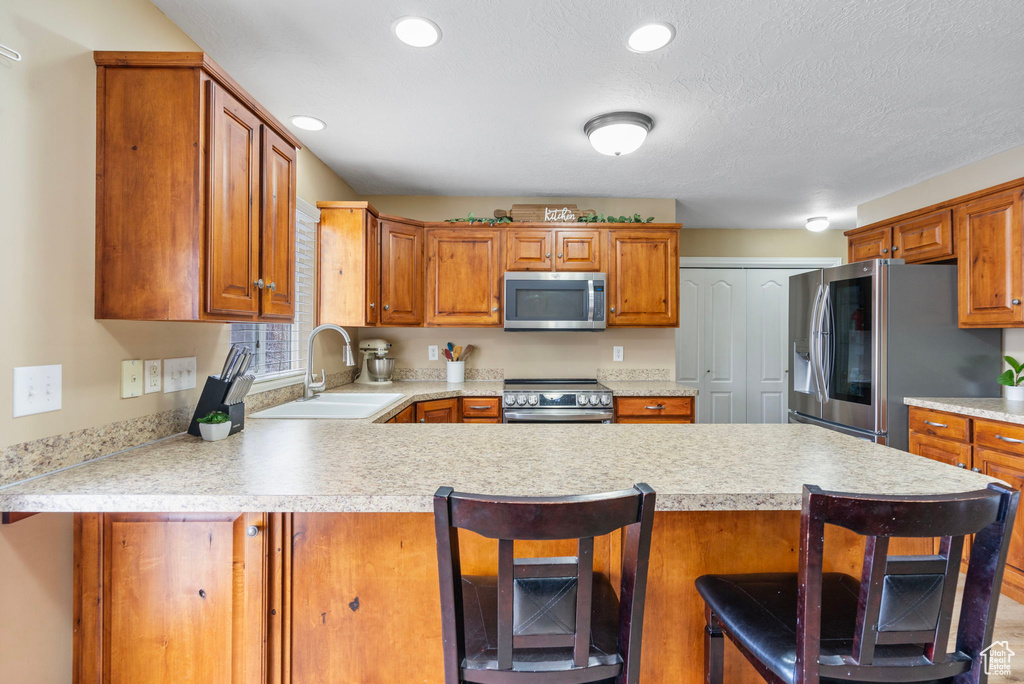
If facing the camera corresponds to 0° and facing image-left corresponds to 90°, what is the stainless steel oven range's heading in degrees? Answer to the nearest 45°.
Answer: approximately 0°

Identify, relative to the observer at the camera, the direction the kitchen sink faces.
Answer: facing to the right of the viewer

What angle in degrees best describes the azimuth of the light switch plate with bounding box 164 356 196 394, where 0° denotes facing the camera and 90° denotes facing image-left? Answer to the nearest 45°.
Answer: approximately 315°

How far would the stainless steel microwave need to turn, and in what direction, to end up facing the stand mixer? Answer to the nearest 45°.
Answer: approximately 90° to its right

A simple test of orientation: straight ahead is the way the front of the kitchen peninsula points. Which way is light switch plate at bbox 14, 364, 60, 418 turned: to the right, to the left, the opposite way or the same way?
to the left

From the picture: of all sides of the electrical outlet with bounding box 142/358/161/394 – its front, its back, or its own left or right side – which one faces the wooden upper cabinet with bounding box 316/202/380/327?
left

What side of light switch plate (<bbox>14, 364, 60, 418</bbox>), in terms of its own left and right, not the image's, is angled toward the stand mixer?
left

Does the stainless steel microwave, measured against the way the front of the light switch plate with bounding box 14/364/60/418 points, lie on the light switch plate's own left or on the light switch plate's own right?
on the light switch plate's own left
